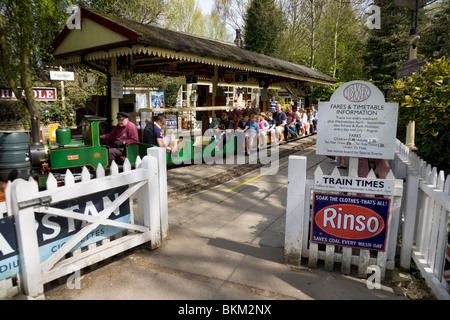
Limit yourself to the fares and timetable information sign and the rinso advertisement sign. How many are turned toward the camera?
2

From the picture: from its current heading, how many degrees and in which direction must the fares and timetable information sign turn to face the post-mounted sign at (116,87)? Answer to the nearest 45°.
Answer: approximately 135° to its right

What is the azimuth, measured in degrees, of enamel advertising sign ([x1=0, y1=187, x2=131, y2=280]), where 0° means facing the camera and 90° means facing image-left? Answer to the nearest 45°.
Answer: approximately 315°

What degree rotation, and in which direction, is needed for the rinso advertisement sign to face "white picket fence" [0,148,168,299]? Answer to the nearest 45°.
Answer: approximately 45° to its right

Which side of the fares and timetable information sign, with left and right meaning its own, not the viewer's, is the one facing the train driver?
right

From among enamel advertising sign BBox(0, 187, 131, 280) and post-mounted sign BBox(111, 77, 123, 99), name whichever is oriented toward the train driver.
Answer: the post-mounted sign

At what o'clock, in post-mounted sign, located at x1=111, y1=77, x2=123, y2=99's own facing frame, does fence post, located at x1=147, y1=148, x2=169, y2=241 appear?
The fence post is roughly at 12 o'clock from the post-mounted sign.

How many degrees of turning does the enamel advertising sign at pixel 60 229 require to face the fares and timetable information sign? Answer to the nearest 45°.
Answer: approximately 45° to its left

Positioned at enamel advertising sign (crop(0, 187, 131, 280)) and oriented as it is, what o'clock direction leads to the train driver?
The train driver is roughly at 8 o'clock from the enamel advertising sign.

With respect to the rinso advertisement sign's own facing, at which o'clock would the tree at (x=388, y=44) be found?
The tree is roughly at 6 o'clock from the rinso advertisement sign.

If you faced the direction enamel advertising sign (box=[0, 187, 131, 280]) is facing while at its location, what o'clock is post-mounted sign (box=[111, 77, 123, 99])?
The post-mounted sign is roughly at 8 o'clock from the enamel advertising sign.

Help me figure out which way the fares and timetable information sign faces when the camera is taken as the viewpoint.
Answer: facing the viewer

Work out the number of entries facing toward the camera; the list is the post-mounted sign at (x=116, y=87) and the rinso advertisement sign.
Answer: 2

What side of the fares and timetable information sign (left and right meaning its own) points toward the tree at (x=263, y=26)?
back
